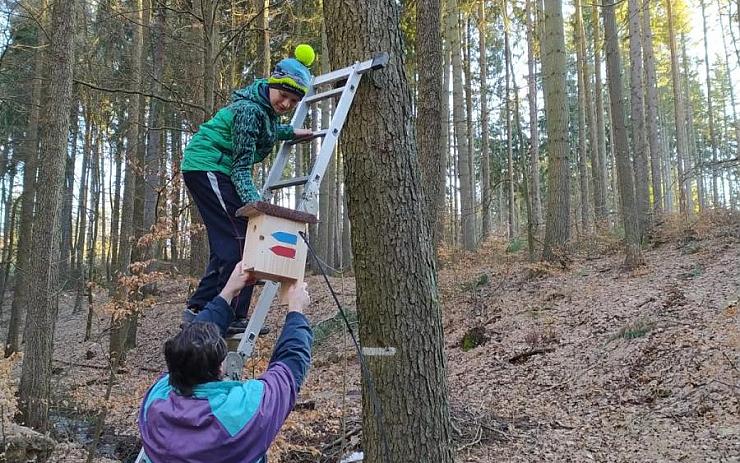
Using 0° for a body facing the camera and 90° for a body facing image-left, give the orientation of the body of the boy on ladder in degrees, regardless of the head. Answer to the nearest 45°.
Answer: approximately 270°

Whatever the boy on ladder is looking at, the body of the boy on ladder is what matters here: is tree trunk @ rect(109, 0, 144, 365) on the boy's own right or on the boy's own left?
on the boy's own left

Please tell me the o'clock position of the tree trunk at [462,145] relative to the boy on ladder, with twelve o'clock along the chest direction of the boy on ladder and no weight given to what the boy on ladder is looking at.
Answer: The tree trunk is roughly at 10 o'clock from the boy on ladder.

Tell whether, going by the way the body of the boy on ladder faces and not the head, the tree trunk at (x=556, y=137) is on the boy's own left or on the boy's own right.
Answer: on the boy's own left

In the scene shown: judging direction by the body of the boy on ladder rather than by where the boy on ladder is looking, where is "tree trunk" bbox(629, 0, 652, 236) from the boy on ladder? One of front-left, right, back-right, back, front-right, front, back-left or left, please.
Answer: front-left

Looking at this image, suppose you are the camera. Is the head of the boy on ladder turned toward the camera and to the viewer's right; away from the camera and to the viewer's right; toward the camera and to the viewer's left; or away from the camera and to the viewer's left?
toward the camera and to the viewer's right

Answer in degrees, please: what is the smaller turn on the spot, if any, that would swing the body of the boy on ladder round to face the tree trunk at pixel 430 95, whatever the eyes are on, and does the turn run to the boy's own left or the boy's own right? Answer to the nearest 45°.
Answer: approximately 45° to the boy's own left

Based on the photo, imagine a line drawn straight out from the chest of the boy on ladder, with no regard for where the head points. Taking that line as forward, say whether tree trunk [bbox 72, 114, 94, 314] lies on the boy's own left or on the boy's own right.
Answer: on the boy's own left

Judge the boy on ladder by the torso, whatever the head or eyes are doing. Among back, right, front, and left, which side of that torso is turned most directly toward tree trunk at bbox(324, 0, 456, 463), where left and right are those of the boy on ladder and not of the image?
front

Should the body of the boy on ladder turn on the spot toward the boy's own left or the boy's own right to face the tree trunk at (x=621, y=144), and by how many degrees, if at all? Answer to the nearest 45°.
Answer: approximately 45° to the boy's own left
